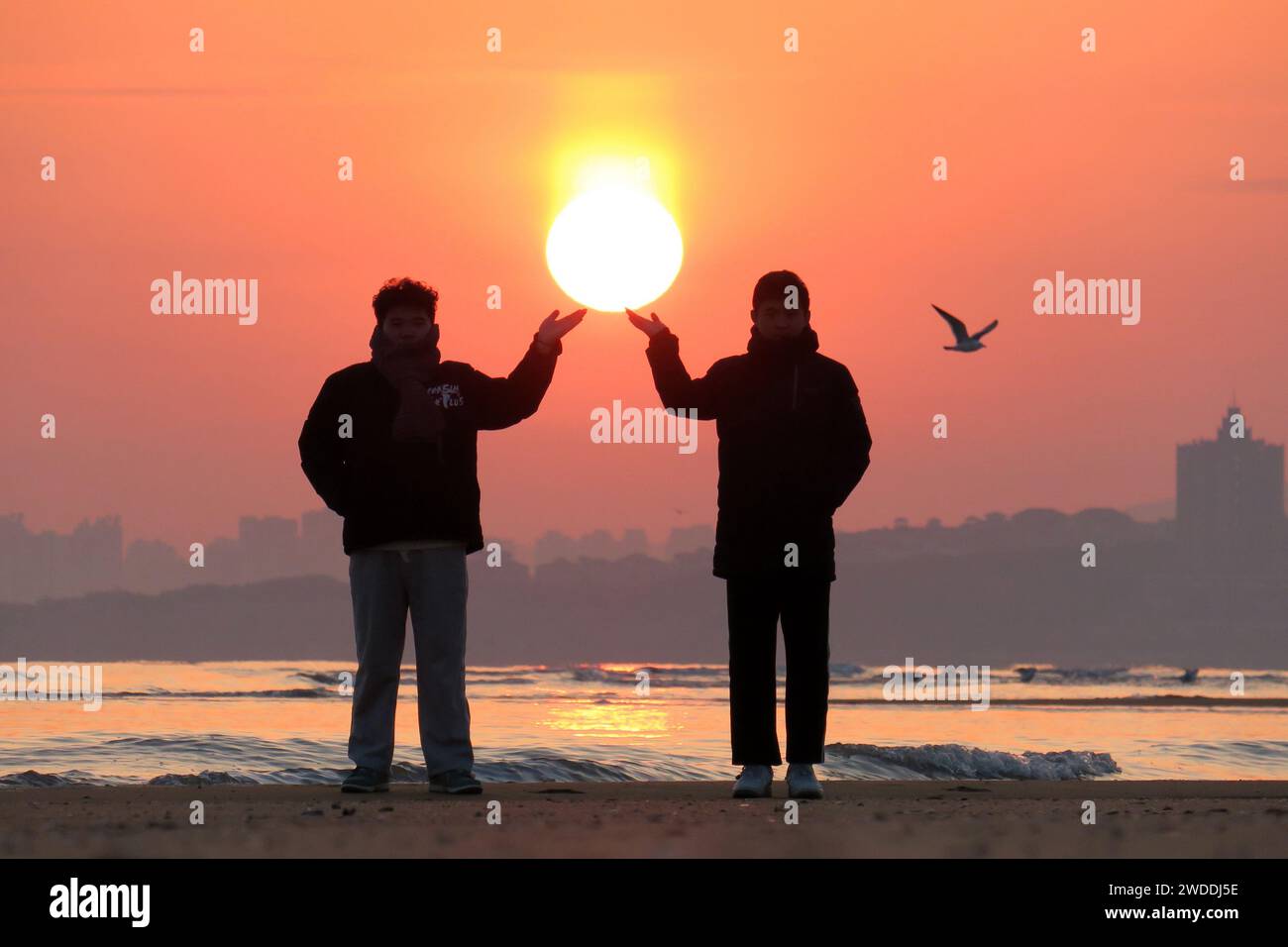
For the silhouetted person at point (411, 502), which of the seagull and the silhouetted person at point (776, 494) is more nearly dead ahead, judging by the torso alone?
the silhouetted person

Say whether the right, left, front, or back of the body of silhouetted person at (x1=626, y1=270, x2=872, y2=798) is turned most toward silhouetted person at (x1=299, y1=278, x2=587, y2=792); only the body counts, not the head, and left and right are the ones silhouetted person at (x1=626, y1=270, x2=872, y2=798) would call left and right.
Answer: right

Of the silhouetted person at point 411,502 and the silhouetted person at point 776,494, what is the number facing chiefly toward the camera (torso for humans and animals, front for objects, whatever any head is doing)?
2

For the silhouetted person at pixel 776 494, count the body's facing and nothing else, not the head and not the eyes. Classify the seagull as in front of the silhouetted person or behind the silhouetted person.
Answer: behind

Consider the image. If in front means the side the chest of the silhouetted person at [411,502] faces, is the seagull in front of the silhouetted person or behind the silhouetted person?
behind

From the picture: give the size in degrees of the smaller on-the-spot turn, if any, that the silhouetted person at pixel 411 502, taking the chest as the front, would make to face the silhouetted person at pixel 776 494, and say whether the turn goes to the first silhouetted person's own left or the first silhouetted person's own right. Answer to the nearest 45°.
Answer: approximately 90° to the first silhouetted person's own left
